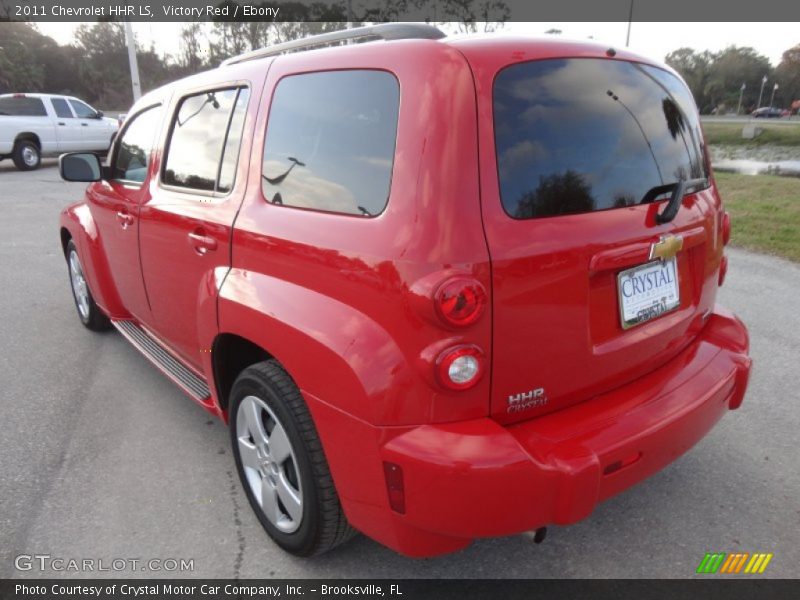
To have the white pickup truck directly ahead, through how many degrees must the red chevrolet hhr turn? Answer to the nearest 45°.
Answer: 0° — it already faces it

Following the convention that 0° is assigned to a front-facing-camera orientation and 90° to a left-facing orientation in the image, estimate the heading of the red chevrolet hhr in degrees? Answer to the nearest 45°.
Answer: approximately 135°
